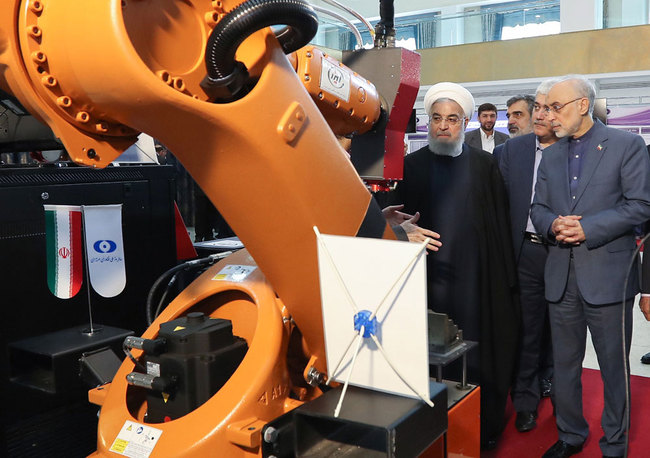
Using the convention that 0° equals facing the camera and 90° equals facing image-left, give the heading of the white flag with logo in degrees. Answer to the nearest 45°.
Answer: approximately 0°

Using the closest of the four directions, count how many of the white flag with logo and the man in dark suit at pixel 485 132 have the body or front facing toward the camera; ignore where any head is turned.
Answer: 2

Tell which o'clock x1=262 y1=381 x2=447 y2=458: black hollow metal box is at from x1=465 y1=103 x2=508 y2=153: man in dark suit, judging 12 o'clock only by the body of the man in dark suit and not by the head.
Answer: The black hollow metal box is roughly at 12 o'clock from the man in dark suit.

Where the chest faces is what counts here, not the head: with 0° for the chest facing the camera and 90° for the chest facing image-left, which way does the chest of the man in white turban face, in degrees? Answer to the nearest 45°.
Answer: approximately 45°

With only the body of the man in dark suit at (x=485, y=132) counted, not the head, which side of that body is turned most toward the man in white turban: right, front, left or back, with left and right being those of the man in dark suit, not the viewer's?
front

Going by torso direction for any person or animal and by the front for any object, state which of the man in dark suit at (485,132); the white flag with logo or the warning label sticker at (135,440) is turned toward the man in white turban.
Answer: the man in dark suit

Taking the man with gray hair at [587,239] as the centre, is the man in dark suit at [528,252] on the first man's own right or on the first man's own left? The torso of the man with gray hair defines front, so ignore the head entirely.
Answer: on the first man's own right
